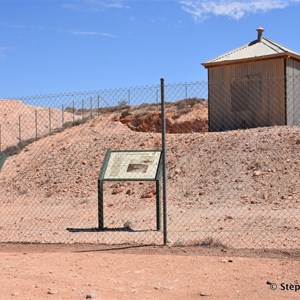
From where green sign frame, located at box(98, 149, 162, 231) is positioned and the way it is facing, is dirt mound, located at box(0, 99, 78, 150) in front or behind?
behind

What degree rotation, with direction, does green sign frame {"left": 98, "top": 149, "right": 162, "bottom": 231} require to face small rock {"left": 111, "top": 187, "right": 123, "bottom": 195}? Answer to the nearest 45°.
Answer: approximately 180°

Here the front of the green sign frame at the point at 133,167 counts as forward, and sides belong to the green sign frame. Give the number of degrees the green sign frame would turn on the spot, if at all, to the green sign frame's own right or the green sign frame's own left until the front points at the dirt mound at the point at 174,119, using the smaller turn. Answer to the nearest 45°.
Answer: approximately 180°

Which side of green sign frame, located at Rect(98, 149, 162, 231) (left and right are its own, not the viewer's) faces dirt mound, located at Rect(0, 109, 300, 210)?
back

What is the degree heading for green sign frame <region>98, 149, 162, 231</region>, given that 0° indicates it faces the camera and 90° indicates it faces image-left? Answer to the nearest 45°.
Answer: approximately 0°
